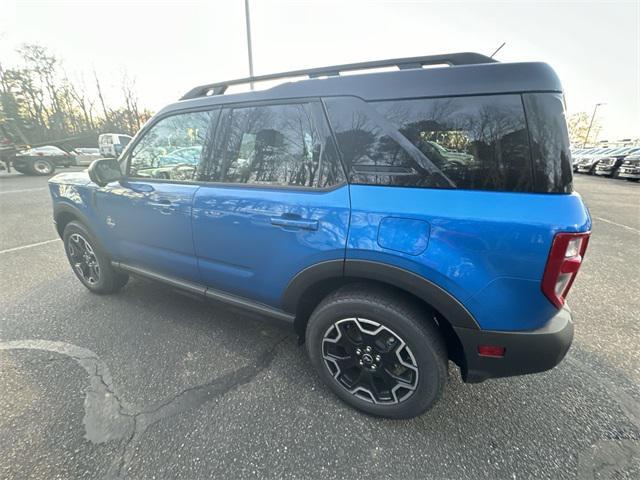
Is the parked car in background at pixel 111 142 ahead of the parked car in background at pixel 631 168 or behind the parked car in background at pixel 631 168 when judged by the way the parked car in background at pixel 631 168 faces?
ahead

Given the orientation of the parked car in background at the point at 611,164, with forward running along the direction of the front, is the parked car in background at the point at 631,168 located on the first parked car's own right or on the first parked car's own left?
on the first parked car's own left

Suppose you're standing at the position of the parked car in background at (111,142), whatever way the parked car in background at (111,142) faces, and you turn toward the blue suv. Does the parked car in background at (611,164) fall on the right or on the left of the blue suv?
left

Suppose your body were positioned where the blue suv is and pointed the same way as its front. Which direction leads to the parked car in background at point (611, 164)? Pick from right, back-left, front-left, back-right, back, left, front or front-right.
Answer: right

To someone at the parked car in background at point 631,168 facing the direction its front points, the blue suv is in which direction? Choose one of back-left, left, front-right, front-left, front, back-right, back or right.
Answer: front-left

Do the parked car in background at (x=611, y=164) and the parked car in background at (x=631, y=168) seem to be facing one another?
no

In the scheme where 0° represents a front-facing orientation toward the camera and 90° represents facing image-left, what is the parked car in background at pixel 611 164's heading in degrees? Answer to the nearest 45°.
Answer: approximately 45°

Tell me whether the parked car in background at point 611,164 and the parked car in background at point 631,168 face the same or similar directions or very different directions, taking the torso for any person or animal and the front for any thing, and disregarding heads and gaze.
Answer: same or similar directions

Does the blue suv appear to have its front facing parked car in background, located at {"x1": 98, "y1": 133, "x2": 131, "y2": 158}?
yes

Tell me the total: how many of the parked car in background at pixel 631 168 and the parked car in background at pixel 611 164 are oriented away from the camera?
0

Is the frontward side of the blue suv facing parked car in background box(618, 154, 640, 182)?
no

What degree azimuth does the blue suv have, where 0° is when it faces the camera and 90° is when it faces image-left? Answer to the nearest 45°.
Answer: approximately 135°

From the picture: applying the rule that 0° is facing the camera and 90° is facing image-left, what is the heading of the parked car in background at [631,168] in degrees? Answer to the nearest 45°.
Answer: approximately 45°

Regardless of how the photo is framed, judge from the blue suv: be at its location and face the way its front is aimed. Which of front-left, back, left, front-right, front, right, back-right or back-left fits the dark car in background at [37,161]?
front

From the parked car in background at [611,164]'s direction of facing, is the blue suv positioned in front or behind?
in front
